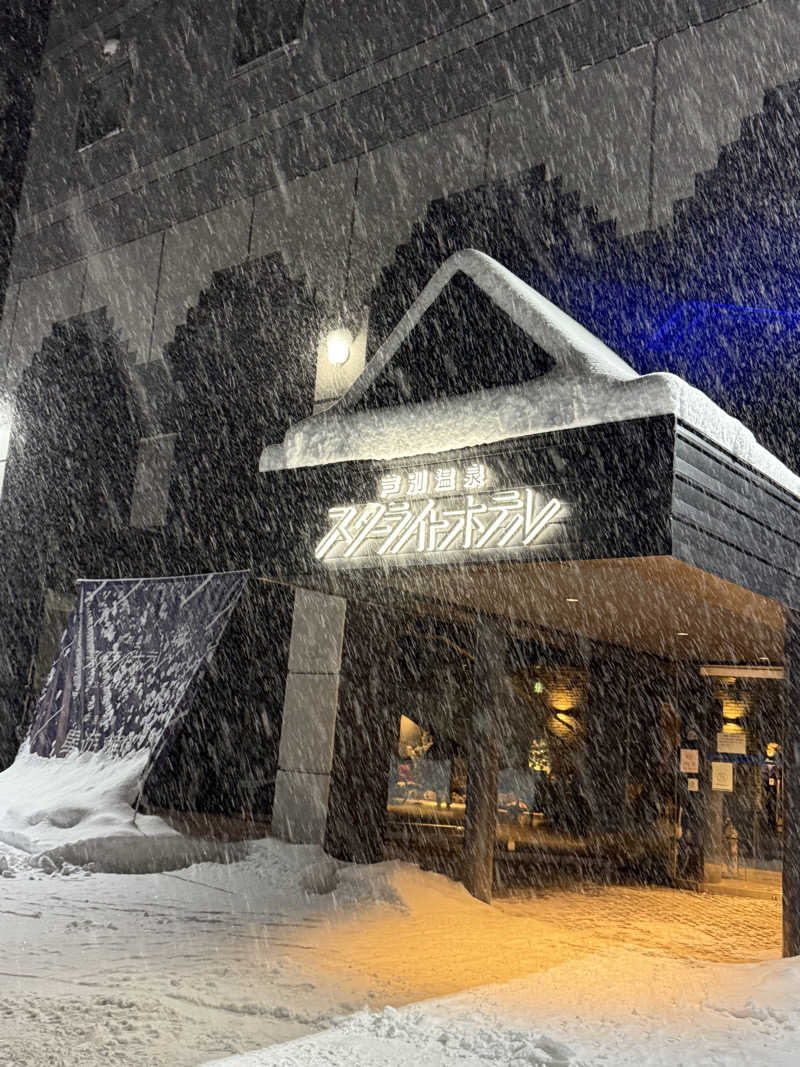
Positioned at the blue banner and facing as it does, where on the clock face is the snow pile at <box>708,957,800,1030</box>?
The snow pile is roughly at 11 o'clock from the blue banner.

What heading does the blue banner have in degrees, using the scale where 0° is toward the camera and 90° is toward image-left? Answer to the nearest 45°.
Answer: approximately 0°

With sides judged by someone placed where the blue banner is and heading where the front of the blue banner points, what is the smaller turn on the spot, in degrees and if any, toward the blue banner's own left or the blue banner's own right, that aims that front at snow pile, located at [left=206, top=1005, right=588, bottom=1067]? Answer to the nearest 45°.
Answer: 0° — it already faces it
